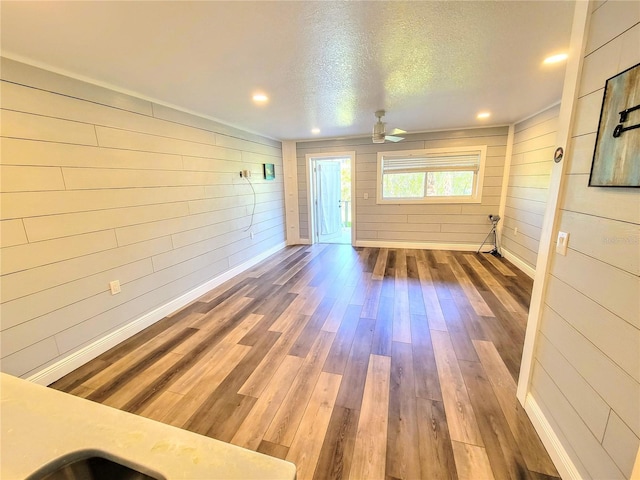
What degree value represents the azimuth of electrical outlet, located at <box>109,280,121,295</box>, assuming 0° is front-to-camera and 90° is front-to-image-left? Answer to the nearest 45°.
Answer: approximately 315°

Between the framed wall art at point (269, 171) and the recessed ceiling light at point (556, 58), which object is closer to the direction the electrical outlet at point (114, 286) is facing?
the recessed ceiling light

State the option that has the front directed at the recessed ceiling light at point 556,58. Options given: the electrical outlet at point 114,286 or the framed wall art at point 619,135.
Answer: the electrical outlet

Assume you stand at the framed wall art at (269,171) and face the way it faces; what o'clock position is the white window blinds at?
The white window blinds is roughly at 11 o'clock from the framed wall art.

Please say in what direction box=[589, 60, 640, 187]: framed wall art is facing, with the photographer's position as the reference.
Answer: facing the viewer and to the left of the viewer

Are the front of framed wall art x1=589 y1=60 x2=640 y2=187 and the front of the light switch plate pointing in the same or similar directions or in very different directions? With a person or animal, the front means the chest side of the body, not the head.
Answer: same or similar directions

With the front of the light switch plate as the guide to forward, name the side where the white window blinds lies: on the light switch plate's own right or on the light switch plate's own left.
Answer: on the light switch plate's own right

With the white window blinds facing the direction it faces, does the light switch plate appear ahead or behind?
ahead

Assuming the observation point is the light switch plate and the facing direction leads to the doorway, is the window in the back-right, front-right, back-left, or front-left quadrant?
front-right

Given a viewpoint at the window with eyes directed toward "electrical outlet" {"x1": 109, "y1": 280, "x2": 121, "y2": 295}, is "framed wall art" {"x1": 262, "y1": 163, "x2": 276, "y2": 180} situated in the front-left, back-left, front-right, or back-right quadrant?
front-right

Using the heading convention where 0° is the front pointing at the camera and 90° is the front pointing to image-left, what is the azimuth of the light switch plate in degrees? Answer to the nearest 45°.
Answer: approximately 45°

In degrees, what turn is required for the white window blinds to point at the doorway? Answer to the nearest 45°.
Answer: approximately 90° to its right

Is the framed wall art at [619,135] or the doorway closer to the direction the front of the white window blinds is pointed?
the framed wall art

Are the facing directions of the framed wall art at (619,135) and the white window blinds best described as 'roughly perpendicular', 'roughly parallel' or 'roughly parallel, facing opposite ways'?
roughly perpendicular

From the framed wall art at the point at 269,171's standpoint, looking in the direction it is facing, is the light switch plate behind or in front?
in front

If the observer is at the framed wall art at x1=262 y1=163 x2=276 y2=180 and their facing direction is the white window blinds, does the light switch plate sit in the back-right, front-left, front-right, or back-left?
front-right

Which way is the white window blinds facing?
toward the camera

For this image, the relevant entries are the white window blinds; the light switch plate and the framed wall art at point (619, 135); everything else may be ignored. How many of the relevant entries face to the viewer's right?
0
